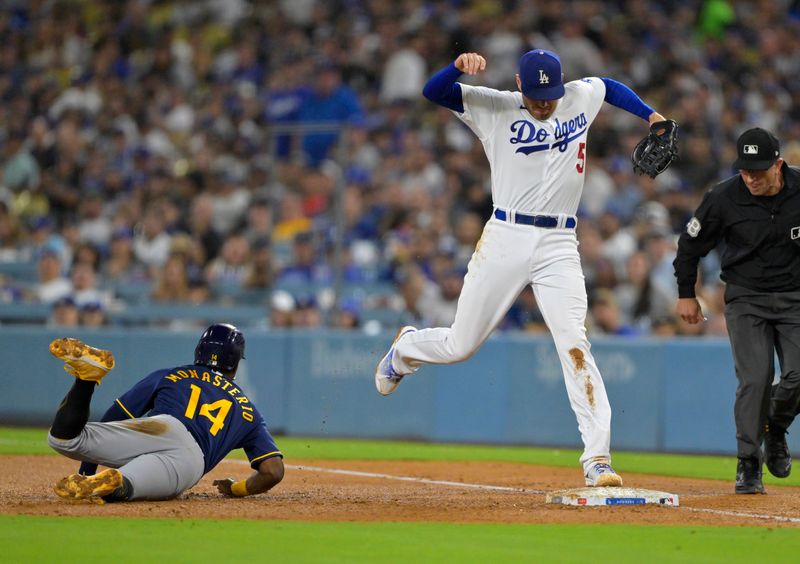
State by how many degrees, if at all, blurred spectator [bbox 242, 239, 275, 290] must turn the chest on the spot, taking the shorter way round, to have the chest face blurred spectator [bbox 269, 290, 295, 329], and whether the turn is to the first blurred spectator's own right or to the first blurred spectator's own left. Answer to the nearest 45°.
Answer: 0° — they already face them

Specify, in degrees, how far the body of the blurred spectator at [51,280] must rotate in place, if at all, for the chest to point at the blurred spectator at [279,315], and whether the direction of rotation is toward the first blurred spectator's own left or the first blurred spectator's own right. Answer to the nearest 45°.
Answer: approximately 45° to the first blurred spectator's own left

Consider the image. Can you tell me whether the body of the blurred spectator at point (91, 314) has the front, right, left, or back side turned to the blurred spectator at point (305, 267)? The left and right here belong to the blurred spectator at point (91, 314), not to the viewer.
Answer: left

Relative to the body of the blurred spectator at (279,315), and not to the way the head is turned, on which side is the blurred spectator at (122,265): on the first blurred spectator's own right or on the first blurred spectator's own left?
on the first blurred spectator's own right

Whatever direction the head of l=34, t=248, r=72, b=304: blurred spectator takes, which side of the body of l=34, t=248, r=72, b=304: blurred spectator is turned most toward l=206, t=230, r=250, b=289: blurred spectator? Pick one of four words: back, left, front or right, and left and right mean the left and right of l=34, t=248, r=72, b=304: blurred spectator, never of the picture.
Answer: left

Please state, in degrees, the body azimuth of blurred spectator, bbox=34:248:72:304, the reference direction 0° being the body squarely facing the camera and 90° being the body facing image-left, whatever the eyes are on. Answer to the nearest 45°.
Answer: approximately 0°

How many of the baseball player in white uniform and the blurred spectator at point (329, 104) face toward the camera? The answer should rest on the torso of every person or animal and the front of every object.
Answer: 2

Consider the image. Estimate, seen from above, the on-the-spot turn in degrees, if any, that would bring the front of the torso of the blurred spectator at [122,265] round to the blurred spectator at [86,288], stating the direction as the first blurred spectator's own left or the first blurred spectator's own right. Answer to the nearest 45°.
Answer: approximately 45° to the first blurred spectator's own right

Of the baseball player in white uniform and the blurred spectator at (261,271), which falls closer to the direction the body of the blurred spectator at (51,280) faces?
the baseball player in white uniform

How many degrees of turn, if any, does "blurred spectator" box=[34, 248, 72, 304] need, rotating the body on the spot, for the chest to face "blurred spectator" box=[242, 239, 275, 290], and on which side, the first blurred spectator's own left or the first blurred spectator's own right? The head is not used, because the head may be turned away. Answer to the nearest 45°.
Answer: approximately 45° to the first blurred spectator's own left
